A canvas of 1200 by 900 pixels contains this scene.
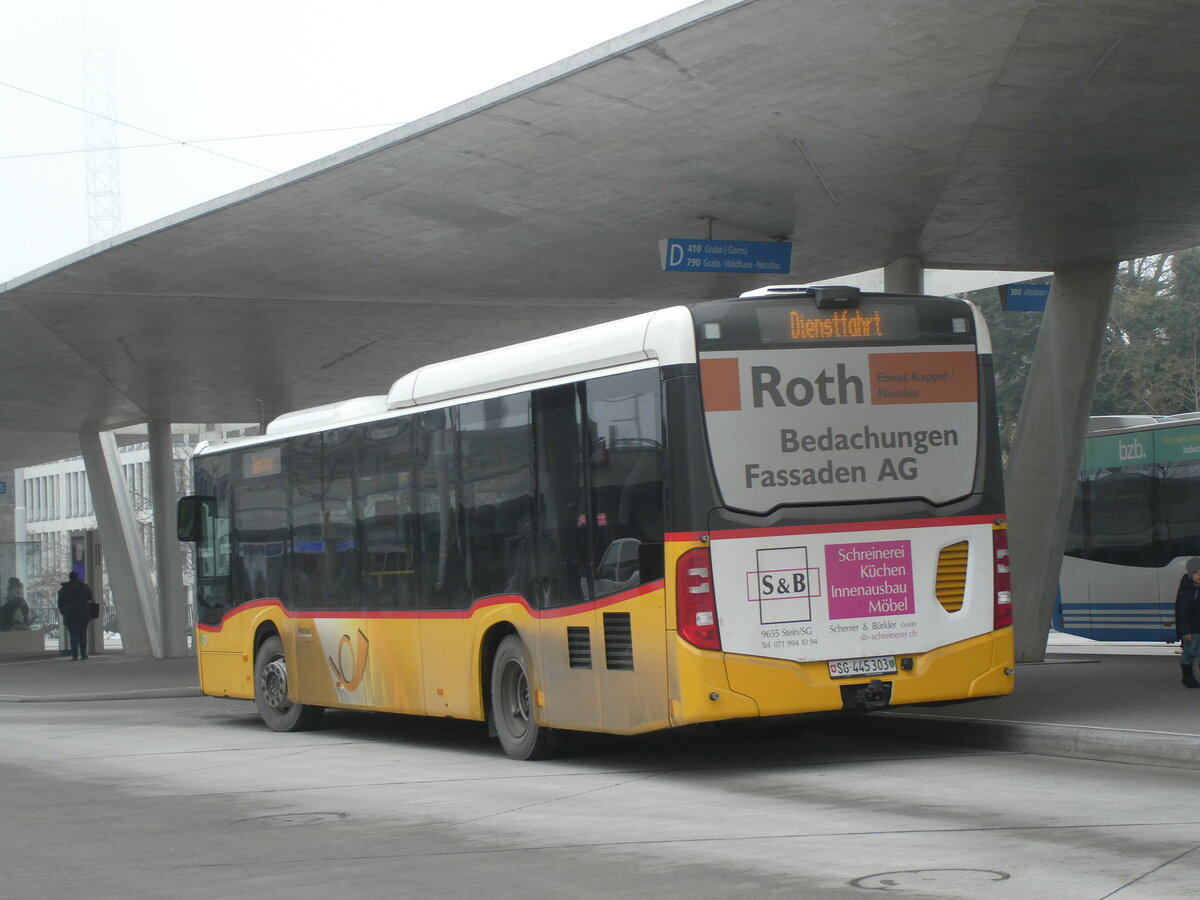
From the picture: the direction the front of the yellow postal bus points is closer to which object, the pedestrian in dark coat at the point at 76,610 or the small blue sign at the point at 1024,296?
the pedestrian in dark coat

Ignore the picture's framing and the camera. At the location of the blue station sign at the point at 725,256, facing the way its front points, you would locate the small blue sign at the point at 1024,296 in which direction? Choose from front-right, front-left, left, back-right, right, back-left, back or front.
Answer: back-left

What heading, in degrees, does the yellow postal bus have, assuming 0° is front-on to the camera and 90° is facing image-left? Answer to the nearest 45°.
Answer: approximately 135°

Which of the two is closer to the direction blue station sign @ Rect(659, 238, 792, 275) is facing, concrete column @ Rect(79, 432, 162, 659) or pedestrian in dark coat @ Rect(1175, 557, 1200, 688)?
the pedestrian in dark coat

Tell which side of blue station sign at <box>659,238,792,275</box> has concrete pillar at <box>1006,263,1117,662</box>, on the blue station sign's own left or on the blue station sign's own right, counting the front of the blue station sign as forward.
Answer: on the blue station sign's own left

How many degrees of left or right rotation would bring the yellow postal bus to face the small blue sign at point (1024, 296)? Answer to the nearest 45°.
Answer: approximately 90° to its right

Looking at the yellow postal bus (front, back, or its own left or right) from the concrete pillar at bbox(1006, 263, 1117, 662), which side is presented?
right

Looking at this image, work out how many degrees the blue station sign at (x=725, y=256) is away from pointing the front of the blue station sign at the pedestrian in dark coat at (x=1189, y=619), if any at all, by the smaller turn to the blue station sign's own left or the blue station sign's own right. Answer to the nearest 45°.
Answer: approximately 45° to the blue station sign's own left

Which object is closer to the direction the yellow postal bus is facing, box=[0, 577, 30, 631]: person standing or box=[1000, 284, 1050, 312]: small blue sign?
the person standing

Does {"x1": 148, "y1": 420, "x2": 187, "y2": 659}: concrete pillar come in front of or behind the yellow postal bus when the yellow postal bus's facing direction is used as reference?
in front

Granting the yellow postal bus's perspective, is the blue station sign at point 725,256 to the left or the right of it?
on its right

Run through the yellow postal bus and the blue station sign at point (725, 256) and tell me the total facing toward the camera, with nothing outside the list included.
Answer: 1

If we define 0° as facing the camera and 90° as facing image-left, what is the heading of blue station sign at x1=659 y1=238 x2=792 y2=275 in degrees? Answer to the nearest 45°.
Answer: approximately 0°

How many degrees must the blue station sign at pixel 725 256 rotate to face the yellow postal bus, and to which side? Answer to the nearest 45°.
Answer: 0° — it already faces it

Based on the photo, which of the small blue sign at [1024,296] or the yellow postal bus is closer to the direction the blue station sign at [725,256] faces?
the yellow postal bus

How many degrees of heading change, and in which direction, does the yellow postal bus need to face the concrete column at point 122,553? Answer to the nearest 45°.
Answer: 0° — it already faces it

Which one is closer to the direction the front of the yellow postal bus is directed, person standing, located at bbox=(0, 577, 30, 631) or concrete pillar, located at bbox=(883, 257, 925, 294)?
the person standing
